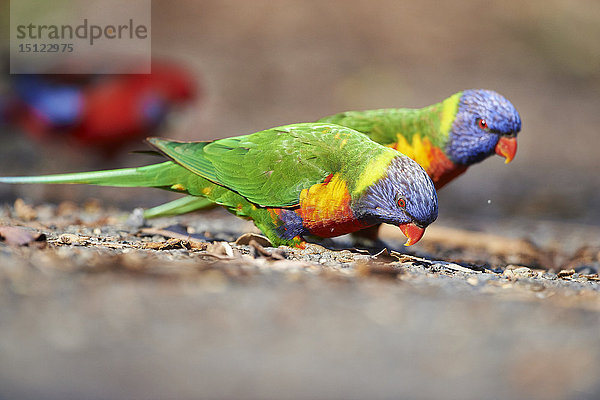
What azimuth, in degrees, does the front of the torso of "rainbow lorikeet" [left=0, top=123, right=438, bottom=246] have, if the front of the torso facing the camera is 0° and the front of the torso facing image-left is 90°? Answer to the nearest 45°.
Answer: approximately 270°

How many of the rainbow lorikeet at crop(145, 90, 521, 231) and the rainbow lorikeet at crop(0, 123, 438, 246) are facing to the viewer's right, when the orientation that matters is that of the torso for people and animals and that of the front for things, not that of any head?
2

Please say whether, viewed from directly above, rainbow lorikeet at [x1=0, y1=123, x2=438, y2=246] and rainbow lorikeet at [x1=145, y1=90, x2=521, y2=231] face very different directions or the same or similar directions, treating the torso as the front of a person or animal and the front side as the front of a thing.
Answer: same or similar directions

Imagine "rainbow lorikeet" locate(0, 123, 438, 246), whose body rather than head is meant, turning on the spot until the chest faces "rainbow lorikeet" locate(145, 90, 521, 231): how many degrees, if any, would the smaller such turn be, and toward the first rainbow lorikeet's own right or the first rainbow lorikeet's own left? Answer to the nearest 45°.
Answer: approximately 45° to the first rainbow lorikeet's own left

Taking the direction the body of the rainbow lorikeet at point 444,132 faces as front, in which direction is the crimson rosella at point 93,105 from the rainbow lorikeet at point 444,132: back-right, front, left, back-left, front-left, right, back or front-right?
back-left

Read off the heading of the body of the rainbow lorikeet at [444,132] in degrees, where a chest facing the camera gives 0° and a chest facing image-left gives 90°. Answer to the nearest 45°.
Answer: approximately 270°

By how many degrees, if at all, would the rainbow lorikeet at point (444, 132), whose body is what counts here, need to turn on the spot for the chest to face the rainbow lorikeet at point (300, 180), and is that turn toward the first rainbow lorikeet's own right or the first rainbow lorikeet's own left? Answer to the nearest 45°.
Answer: approximately 135° to the first rainbow lorikeet's own right

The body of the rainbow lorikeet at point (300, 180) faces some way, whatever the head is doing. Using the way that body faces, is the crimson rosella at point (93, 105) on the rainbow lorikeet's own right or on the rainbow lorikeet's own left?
on the rainbow lorikeet's own left
